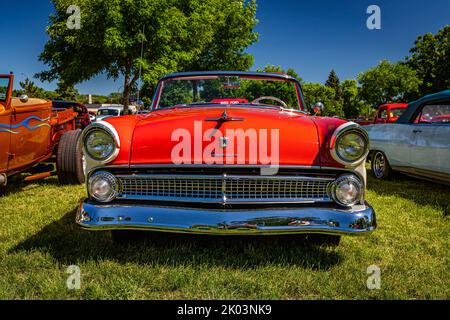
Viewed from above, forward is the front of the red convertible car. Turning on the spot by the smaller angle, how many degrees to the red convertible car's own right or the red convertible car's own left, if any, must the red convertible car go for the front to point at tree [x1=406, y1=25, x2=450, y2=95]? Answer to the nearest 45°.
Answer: approximately 135° to the red convertible car's own left

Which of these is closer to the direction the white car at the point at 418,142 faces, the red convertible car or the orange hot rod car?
the red convertible car

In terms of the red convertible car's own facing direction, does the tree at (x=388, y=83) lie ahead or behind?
behind

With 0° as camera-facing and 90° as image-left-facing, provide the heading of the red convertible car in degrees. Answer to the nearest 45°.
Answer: approximately 0°

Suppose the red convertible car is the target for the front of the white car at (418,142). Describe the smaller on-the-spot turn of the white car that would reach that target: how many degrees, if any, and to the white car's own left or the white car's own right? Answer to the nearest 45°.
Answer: approximately 45° to the white car's own right

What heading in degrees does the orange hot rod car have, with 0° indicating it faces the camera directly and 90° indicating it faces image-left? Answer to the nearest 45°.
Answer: approximately 45°

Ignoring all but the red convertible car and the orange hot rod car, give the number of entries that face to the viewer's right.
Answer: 0
